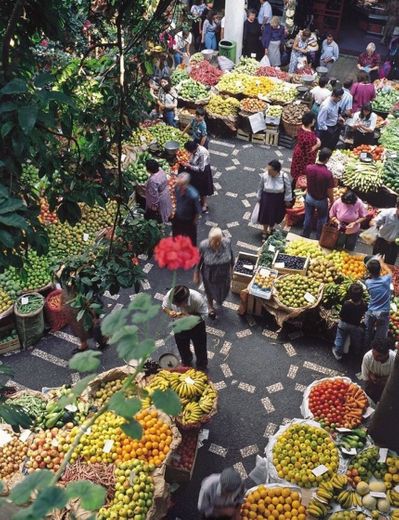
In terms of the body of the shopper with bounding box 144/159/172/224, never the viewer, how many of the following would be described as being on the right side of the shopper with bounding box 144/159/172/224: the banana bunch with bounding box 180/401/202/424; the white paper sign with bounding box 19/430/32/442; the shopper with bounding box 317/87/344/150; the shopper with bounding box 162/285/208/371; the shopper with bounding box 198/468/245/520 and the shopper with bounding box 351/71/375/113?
2

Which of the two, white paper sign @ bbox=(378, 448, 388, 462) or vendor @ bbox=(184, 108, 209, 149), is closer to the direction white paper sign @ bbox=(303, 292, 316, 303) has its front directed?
the white paper sign

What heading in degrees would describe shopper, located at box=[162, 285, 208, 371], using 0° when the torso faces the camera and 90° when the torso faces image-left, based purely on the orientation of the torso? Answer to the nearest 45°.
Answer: approximately 45°

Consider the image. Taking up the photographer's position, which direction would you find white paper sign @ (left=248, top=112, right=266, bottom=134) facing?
facing the viewer

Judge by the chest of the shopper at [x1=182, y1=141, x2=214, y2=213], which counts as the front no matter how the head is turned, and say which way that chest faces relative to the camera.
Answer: to the viewer's left

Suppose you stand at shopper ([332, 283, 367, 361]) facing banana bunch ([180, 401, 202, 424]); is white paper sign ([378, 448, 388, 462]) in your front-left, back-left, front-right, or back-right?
front-left

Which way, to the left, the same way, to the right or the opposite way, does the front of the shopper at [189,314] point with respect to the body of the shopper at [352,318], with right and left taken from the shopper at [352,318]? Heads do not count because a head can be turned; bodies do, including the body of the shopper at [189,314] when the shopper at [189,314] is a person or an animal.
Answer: the opposite way

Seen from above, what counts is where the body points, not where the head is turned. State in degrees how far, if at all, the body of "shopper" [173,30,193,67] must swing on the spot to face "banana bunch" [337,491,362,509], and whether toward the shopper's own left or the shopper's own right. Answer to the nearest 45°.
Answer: approximately 45° to the shopper's own right

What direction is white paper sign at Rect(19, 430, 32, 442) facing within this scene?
toward the camera

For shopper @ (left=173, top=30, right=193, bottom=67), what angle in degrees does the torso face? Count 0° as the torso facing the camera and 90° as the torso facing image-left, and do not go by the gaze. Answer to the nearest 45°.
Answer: approximately 315°

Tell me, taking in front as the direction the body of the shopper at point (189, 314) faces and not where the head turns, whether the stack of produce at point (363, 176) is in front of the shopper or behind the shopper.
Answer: behind

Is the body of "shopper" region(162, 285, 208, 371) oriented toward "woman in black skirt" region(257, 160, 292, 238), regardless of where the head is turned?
no

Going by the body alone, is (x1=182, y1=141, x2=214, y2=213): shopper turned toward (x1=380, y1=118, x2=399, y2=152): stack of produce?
no

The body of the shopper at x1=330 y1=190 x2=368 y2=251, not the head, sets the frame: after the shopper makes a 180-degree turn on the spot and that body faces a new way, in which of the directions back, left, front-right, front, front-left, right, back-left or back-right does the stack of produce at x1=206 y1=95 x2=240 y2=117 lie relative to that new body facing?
front-left

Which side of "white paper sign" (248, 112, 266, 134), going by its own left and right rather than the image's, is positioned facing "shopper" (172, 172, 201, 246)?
front

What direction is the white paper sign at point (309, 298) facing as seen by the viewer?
toward the camera

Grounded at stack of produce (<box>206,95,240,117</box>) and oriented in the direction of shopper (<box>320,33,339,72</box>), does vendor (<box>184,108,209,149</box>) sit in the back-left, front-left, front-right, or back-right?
back-right
